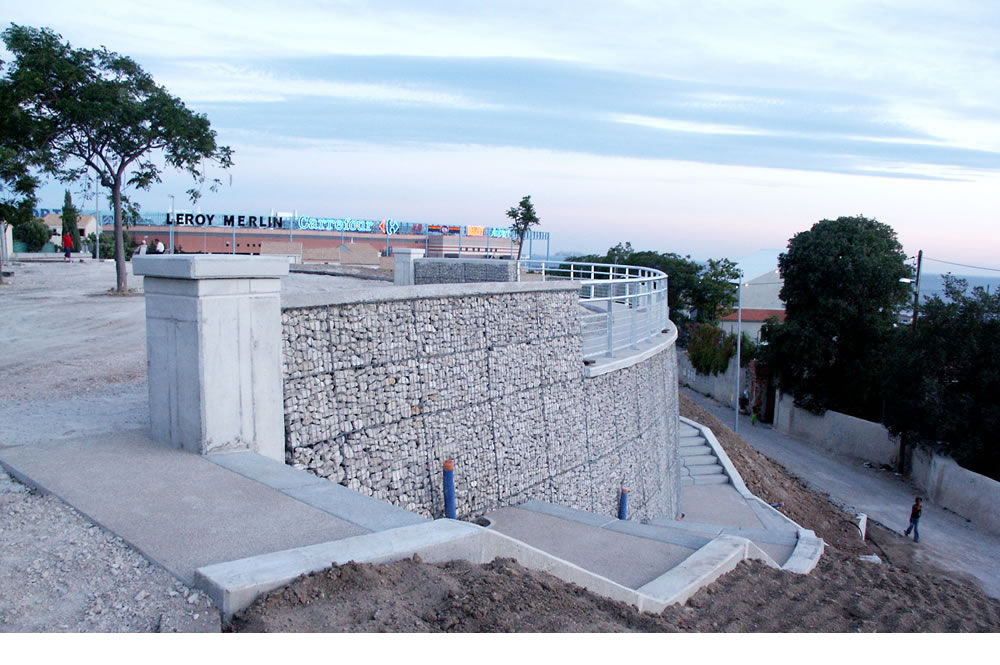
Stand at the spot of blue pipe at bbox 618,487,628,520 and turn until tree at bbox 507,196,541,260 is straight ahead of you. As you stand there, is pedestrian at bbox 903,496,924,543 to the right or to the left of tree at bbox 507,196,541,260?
right

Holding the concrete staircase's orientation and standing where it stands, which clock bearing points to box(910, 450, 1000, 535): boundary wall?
The boundary wall is roughly at 8 o'clock from the concrete staircase.

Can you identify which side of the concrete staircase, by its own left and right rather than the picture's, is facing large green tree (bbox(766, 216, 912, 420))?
back

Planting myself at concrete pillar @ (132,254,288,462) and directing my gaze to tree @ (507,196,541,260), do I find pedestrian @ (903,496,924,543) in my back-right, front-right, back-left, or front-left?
front-right

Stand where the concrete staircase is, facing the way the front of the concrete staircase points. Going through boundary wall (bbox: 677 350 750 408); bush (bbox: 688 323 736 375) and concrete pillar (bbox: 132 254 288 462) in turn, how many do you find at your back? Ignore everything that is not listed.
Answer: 2

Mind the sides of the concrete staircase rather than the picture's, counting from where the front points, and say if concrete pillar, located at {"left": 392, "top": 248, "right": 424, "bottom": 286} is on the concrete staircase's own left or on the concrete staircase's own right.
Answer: on the concrete staircase's own right

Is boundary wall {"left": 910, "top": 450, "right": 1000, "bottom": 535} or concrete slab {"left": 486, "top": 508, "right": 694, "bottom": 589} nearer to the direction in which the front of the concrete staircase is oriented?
the concrete slab

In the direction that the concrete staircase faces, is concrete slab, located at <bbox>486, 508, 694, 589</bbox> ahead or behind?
ahead

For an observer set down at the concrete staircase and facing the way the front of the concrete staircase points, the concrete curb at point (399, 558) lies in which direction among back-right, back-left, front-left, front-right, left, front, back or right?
front

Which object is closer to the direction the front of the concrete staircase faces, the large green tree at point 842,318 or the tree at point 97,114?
the tree

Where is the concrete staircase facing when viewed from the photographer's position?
facing the viewer

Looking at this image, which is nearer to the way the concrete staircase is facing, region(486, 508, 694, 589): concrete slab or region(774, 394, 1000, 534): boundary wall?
the concrete slab

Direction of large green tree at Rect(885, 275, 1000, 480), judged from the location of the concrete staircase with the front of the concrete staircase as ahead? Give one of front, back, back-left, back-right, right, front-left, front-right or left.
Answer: back-left

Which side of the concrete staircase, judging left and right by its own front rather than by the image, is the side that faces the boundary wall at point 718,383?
back
